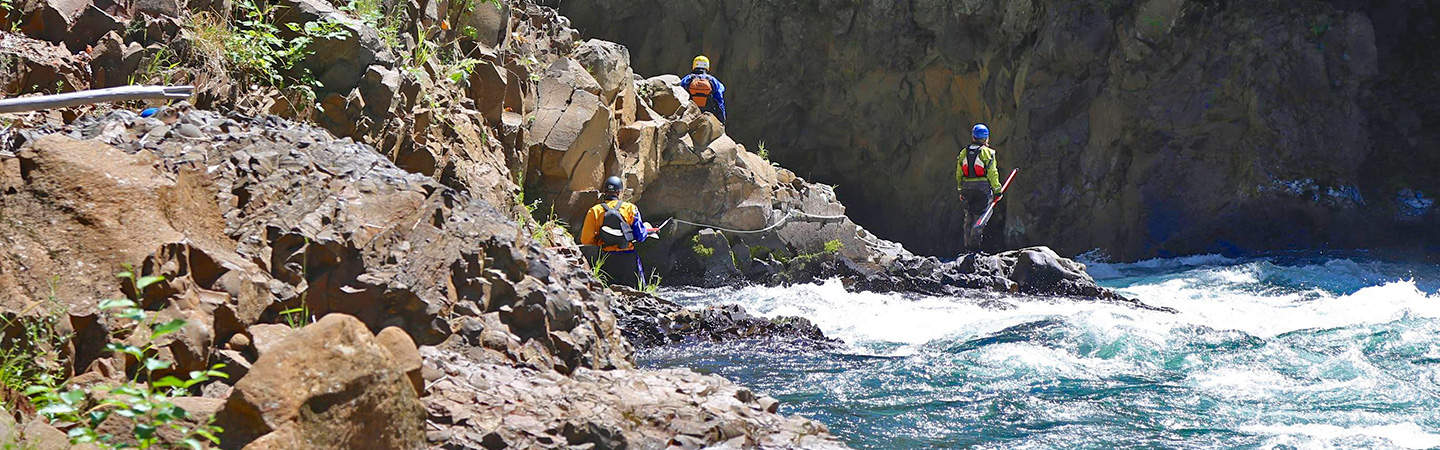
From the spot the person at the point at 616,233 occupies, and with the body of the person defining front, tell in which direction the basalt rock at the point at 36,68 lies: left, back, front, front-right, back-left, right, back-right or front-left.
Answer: back-left

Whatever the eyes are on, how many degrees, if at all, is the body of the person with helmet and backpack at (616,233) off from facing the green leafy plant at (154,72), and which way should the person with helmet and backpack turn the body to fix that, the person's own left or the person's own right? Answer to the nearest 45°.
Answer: approximately 135° to the person's own left

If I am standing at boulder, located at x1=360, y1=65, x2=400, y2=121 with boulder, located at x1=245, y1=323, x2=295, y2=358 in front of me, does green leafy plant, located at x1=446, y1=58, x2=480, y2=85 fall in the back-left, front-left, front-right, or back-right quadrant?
back-left

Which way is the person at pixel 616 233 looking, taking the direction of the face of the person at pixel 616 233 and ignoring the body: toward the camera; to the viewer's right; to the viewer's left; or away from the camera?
away from the camera

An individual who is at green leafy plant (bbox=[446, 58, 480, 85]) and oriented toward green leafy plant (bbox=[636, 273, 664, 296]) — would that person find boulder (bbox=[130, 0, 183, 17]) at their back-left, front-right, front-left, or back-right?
back-right

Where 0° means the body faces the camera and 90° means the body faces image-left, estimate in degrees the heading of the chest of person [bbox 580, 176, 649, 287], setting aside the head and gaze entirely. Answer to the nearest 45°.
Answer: approximately 180°

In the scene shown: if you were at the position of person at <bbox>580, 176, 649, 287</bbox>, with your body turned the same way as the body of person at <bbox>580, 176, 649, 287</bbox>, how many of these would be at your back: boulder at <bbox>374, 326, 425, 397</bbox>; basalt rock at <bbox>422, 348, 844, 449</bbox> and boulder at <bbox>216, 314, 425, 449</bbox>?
3

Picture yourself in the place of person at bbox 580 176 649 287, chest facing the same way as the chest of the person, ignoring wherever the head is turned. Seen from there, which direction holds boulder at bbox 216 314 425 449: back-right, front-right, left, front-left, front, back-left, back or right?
back

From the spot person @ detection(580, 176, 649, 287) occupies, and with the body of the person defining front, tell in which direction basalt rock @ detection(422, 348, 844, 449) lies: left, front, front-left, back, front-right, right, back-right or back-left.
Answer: back

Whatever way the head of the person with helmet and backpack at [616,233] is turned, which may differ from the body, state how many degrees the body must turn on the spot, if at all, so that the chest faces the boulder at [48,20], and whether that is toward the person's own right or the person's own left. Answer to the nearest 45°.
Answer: approximately 135° to the person's own left
